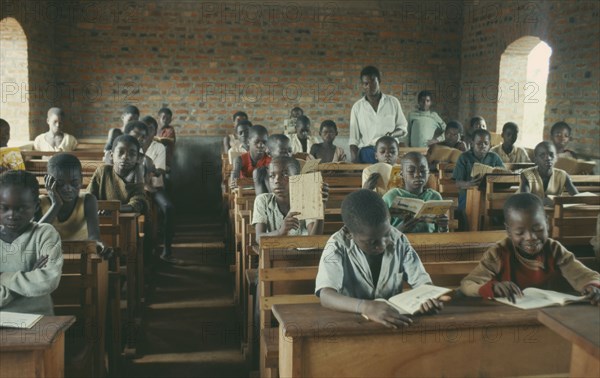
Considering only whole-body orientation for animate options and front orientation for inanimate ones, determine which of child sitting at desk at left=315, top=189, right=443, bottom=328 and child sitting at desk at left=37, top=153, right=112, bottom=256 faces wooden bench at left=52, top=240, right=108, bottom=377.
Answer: child sitting at desk at left=37, top=153, right=112, bottom=256

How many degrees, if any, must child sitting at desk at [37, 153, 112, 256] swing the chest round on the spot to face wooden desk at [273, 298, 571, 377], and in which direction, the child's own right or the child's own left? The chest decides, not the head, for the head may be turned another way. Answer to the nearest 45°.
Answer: approximately 45° to the child's own left

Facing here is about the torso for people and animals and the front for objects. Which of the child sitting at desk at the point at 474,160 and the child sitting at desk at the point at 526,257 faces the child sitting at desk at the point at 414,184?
the child sitting at desk at the point at 474,160

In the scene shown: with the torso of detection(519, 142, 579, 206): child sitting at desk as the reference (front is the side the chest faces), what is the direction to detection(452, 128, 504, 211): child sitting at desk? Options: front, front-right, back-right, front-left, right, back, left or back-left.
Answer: back-right

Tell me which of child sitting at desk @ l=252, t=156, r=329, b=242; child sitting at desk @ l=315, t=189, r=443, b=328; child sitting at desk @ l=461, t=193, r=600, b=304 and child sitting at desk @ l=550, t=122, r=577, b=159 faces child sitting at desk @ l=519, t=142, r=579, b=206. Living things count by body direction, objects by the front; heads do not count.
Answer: child sitting at desk @ l=550, t=122, r=577, b=159

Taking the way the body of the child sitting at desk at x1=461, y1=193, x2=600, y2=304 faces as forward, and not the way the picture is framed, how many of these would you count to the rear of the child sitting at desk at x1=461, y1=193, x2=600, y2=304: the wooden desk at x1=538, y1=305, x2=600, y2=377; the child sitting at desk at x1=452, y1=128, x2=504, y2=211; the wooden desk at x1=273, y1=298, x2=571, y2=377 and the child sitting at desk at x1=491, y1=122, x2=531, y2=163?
2

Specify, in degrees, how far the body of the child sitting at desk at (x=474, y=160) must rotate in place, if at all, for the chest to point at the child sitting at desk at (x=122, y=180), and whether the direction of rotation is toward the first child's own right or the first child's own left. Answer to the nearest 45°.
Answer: approximately 45° to the first child's own right

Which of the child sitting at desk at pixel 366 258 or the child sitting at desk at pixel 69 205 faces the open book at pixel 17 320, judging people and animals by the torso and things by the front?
the child sitting at desk at pixel 69 205
